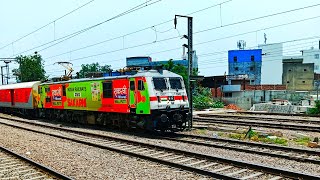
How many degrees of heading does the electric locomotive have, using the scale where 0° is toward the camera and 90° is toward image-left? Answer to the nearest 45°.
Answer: approximately 315°

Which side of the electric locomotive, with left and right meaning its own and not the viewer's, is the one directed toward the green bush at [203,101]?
left

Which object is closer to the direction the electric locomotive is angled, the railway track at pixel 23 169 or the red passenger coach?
the railway track

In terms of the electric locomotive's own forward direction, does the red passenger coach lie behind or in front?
behind

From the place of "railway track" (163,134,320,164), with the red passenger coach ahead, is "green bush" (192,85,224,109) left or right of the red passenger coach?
right

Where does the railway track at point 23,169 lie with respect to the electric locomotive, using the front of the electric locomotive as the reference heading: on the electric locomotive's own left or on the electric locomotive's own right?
on the electric locomotive's own right

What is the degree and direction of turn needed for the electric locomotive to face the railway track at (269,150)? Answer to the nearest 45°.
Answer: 0° — it already faces it
